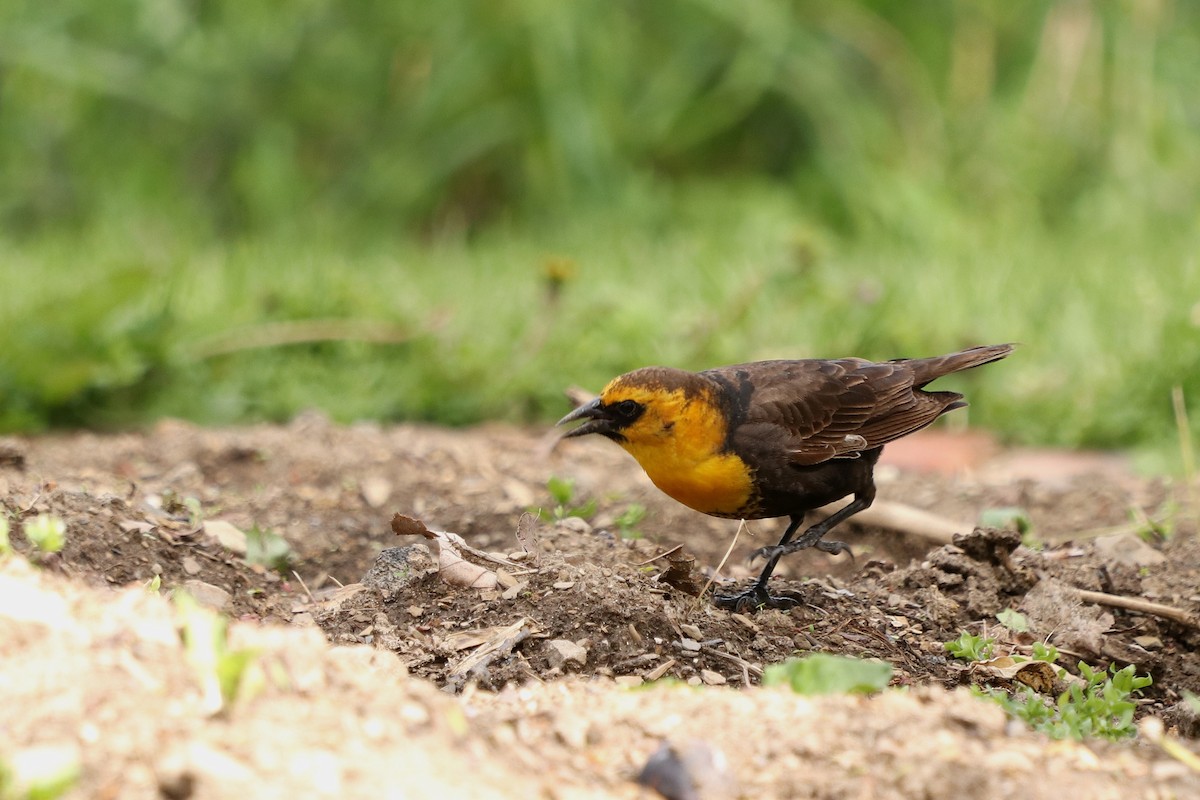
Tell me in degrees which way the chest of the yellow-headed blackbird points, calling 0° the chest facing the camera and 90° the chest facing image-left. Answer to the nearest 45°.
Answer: approximately 90°

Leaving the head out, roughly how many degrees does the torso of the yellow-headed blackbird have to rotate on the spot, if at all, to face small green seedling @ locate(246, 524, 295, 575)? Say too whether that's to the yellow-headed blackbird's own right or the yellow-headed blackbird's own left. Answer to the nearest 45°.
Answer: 0° — it already faces it

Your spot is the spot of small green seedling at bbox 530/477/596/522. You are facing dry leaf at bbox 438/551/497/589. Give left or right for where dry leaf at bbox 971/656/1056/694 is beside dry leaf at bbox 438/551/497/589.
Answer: left

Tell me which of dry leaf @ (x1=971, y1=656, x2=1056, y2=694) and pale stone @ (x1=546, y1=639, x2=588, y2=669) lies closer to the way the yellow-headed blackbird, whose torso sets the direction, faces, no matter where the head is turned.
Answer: the pale stone

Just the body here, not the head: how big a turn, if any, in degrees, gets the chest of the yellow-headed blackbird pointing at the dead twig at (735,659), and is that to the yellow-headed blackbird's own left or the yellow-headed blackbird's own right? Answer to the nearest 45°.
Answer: approximately 90° to the yellow-headed blackbird's own left

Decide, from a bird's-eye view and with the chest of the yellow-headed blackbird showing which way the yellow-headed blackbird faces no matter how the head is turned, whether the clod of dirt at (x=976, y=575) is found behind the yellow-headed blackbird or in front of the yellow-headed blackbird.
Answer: behind

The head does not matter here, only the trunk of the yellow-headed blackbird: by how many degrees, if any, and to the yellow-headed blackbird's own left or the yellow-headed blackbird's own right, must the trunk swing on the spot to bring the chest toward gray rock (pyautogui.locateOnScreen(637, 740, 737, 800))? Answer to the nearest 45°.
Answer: approximately 90° to the yellow-headed blackbird's own left

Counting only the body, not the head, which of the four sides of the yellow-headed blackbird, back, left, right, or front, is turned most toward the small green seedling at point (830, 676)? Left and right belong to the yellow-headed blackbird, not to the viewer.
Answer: left

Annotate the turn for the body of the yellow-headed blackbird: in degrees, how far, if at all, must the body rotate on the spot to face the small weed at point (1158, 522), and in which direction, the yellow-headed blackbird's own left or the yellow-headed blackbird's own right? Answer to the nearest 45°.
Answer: approximately 135° to the yellow-headed blackbird's own right

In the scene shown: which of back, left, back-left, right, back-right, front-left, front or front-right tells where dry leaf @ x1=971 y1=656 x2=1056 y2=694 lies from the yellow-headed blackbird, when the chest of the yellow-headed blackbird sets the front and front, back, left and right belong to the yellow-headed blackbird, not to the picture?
back-left

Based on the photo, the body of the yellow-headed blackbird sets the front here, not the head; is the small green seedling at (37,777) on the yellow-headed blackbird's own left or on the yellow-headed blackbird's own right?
on the yellow-headed blackbird's own left
